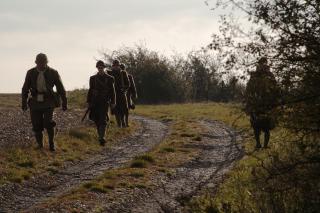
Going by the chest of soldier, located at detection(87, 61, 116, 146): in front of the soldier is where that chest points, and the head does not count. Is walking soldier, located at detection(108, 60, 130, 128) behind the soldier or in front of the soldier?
behind

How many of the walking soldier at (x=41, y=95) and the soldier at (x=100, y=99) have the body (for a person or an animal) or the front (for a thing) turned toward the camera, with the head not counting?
2

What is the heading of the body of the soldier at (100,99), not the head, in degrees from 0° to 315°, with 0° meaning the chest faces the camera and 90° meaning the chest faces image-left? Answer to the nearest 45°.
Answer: approximately 0°
